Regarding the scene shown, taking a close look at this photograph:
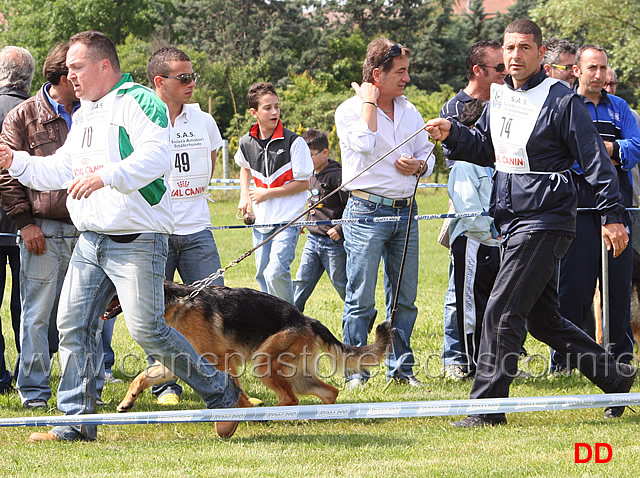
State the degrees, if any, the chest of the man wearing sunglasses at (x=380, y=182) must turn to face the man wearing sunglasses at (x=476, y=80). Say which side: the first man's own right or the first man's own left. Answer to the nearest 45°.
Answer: approximately 90° to the first man's own left

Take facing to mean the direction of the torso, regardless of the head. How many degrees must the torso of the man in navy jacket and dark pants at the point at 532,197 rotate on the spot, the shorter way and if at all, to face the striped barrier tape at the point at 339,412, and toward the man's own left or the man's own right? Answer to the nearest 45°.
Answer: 0° — they already face it

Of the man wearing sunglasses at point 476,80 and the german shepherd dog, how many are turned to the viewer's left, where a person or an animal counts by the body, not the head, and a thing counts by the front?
1

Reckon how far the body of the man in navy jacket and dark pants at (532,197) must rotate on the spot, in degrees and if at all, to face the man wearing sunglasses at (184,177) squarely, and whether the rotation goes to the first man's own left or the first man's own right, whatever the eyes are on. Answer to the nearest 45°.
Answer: approximately 45° to the first man's own right

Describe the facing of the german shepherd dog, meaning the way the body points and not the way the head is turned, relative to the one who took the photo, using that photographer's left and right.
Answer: facing to the left of the viewer
